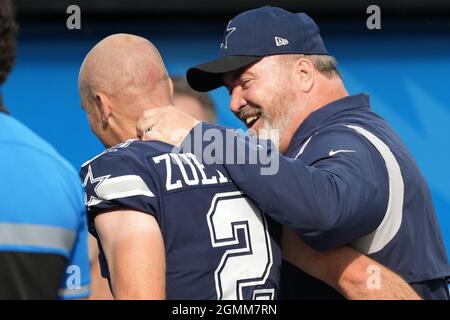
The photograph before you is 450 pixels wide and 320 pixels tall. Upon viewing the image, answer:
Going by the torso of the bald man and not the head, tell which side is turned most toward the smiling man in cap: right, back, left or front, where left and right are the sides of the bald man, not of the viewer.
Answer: right

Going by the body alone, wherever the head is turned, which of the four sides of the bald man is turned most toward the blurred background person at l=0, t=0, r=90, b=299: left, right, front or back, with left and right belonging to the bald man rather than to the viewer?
left

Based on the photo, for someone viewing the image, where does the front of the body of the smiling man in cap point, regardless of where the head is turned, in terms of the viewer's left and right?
facing to the left of the viewer

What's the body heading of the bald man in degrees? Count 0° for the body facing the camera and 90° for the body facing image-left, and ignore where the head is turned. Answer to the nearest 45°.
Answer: approximately 135°

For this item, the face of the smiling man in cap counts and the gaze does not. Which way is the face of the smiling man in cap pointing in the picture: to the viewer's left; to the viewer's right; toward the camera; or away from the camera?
to the viewer's left

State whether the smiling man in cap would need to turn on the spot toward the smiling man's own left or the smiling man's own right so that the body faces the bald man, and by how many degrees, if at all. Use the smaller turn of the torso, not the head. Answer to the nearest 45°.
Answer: approximately 45° to the smiling man's own left

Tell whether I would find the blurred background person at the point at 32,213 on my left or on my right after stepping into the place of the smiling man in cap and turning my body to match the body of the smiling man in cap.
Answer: on my left
